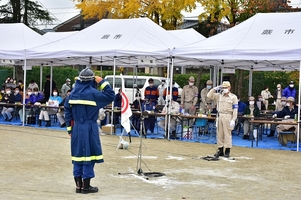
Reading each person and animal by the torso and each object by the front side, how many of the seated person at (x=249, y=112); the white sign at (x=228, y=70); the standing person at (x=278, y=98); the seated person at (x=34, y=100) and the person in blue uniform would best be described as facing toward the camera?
4

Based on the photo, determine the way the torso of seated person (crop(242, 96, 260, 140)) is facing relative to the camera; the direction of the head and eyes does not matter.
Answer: toward the camera

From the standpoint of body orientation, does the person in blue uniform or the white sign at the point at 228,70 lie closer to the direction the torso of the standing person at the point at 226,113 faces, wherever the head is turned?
the person in blue uniform

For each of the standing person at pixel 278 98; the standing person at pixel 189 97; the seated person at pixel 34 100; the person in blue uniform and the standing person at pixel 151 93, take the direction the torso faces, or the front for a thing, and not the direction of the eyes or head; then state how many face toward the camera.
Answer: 4

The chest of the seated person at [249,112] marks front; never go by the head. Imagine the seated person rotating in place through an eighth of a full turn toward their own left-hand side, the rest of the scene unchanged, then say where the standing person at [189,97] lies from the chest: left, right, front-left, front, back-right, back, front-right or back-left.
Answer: back-right

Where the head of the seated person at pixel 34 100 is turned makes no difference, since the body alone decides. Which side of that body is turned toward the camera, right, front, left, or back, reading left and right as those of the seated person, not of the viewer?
front

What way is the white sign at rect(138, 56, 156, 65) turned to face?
toward the camera

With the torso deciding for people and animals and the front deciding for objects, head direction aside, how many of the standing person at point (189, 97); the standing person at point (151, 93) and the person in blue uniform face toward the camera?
2

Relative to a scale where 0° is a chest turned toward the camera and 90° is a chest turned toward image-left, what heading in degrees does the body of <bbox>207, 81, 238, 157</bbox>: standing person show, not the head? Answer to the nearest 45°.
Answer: approximately 45°

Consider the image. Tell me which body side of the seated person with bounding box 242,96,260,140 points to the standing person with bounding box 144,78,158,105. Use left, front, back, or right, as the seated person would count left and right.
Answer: right

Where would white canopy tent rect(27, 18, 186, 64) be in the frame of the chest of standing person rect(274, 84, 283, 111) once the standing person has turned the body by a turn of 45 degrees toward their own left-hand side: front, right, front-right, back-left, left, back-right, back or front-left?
right

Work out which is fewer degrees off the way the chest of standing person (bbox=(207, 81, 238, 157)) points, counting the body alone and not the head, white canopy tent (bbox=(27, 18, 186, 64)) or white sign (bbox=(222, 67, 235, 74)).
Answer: the white canopy tent

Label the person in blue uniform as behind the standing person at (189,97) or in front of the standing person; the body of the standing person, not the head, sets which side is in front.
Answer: in front
